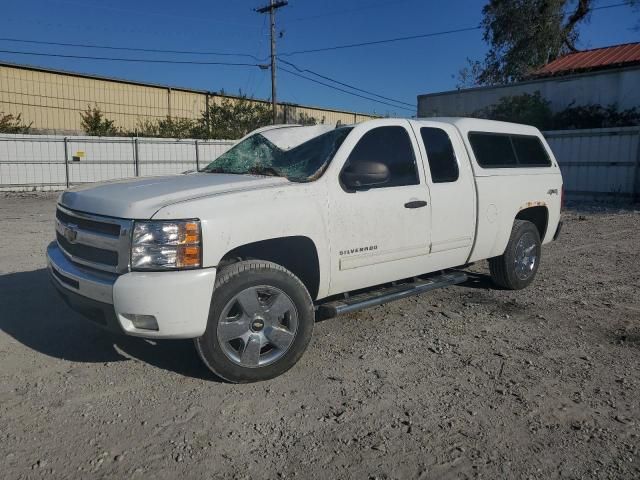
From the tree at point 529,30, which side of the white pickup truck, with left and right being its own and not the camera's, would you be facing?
back

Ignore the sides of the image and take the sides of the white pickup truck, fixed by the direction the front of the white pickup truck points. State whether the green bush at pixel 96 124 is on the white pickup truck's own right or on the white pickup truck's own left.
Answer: on the white pickup truck's own right

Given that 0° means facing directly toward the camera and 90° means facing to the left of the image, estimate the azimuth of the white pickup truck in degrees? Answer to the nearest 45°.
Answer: approximately 45°

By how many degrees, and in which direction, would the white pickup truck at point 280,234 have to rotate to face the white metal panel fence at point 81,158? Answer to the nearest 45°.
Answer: approximately 90° to its right

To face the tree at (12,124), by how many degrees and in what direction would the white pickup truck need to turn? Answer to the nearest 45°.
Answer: approximately 90° to its right

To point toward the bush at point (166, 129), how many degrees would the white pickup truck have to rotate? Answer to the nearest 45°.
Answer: approximately 135° to its right

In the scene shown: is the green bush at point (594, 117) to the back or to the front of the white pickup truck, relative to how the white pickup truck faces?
to the back

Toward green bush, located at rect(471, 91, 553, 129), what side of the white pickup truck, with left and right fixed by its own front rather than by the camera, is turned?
back

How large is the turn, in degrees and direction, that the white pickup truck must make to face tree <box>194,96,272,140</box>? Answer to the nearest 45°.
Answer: approximately 135° to its right

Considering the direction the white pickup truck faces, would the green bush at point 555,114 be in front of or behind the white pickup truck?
behind

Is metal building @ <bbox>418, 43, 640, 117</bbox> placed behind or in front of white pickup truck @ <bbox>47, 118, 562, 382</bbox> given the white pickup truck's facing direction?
behind
